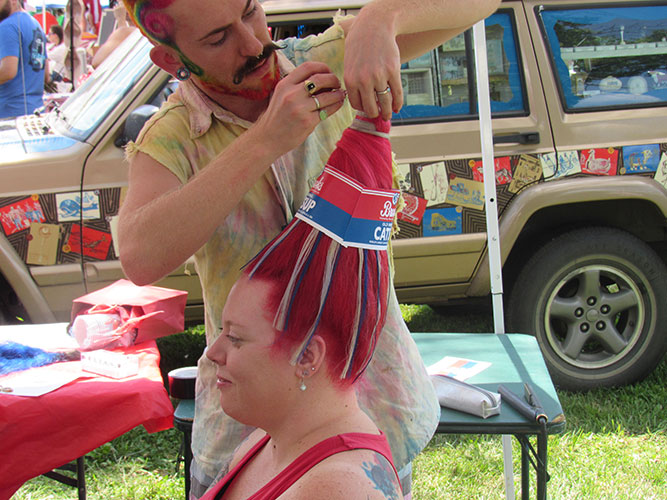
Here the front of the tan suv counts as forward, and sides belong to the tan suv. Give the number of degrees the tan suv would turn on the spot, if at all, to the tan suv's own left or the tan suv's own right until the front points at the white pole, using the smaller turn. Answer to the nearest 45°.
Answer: approximately 90° to the tan suv's own left

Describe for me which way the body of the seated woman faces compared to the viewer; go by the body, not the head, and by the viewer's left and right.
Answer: facing to the left of the viewer

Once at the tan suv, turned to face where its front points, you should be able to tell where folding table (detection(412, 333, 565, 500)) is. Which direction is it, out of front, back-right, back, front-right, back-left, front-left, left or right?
left

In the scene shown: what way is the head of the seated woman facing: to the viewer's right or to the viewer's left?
to the viewer's left

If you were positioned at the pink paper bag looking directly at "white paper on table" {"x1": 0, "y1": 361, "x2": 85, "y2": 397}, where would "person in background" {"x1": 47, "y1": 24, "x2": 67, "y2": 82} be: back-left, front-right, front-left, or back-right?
back-right

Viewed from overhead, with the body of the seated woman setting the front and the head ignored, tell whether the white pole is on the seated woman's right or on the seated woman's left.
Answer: on the seated woman's right

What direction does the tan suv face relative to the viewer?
to the viewer's left

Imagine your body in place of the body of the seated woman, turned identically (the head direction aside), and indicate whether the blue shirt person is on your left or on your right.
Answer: on your right

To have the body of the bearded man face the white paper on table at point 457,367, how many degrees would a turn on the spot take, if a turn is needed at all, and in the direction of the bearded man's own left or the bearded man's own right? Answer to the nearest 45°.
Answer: approximately 90° to the bearded man's own left

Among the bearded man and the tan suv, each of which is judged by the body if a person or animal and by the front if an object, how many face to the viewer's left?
1

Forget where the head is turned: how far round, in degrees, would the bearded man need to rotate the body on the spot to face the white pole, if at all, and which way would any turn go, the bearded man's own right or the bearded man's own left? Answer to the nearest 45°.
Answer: approximately 90° to the bearded man's own left

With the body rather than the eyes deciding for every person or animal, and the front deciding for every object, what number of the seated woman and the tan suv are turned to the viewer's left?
2
